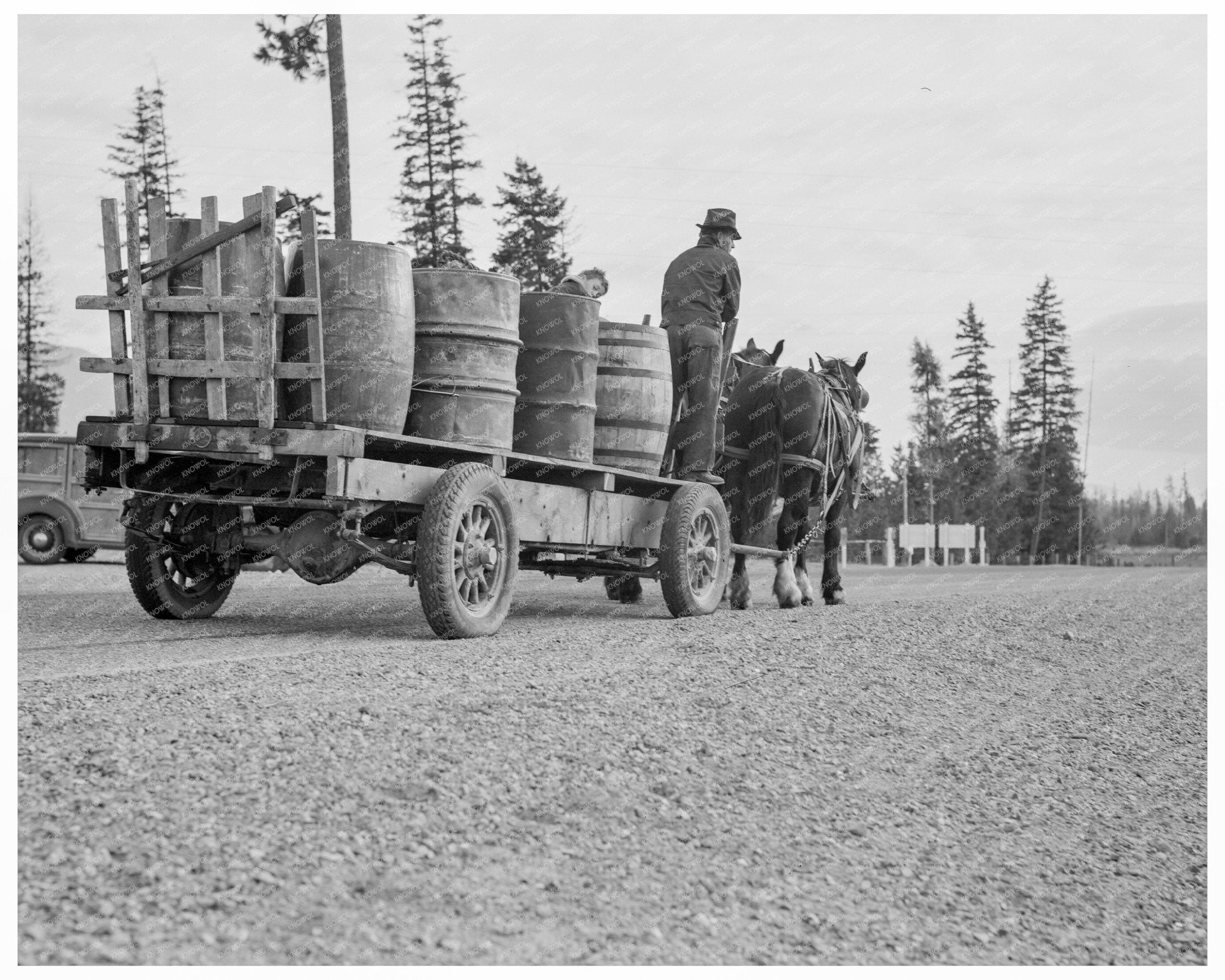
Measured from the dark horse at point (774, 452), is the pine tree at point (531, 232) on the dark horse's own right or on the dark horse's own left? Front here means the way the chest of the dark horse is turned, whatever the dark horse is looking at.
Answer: on the dark horse's own left

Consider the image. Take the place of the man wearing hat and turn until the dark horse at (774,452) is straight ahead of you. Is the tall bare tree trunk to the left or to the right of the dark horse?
left

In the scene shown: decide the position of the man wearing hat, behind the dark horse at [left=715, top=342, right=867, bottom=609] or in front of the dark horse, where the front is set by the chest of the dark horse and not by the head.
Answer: behind

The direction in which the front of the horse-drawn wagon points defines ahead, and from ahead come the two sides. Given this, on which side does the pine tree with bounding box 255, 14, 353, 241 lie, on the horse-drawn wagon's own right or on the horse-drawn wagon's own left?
on the horse-drawn wagon's own left

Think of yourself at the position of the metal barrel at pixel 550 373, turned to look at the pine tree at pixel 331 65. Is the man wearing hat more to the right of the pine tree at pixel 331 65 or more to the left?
right

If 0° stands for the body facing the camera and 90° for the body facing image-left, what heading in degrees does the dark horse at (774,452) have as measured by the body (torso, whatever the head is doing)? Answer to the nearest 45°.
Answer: approximately 225°

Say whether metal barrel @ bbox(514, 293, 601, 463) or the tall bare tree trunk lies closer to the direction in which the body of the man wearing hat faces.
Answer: the tall bare tree trunk

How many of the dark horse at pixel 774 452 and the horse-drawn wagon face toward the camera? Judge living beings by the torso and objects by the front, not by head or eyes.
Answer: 0

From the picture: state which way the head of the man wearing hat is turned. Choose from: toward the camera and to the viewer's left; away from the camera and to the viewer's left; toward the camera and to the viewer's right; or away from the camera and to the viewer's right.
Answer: away from the camera and to the viewer's right

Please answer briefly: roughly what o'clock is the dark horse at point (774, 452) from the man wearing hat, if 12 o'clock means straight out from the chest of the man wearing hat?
The dark horse is roughly at 11 o'clock from the man wearing hat.

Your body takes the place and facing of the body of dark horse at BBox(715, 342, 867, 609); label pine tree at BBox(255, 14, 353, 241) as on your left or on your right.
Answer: on your left

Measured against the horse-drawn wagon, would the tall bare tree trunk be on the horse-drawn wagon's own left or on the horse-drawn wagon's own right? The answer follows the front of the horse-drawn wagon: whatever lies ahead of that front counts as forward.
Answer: on the horse-drawn wagon's own left
